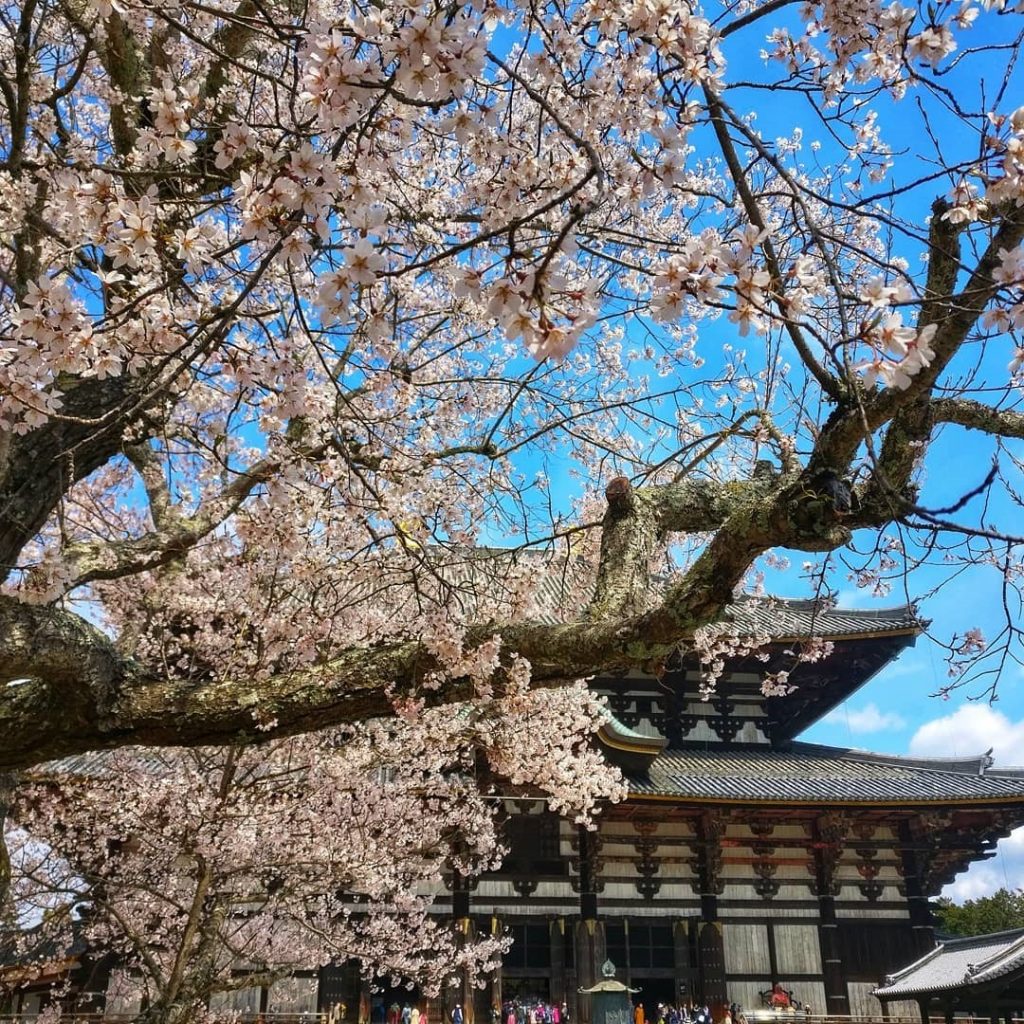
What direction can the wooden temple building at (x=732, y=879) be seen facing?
toward the camera

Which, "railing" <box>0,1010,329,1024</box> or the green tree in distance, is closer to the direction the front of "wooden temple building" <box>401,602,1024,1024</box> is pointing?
the railing

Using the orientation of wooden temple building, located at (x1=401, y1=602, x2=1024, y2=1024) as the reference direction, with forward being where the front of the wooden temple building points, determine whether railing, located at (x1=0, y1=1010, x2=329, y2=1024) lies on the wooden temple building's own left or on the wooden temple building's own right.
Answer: on the wooden temple building's own right

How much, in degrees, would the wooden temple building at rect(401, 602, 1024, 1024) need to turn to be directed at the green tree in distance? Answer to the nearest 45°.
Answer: approximately 180°

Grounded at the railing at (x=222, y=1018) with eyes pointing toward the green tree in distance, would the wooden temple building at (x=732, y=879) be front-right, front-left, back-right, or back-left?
front-right

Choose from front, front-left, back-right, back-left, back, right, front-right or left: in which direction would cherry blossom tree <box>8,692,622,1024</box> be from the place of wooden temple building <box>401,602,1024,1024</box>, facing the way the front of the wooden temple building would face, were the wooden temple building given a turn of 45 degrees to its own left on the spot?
right
